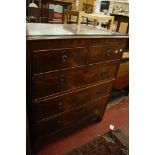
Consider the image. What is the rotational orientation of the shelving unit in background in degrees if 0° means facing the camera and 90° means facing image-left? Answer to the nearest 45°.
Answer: approximately 0°

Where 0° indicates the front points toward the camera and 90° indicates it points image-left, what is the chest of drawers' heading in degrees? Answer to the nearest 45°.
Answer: approximately 315°

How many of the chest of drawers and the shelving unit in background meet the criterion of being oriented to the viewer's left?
0

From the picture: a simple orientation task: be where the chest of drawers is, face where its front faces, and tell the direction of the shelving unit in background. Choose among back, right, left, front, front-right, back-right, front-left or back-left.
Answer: back-left

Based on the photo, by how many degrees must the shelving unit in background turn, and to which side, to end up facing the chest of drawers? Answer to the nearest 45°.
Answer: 0° — it already faces it
